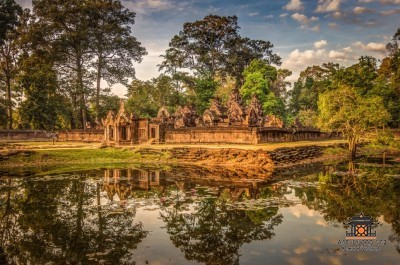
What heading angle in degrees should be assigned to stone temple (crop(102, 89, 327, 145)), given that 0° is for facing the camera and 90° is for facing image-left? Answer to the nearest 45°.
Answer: approximately 45°

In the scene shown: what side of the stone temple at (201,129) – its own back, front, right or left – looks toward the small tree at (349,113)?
left

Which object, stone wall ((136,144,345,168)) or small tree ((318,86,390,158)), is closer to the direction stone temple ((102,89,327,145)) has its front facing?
the stone wall

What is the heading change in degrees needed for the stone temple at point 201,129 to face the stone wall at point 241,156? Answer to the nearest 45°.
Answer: approximately 45° to its left

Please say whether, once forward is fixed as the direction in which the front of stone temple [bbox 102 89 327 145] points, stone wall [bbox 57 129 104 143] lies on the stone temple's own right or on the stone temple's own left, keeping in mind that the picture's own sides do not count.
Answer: on the stone temple's own right
